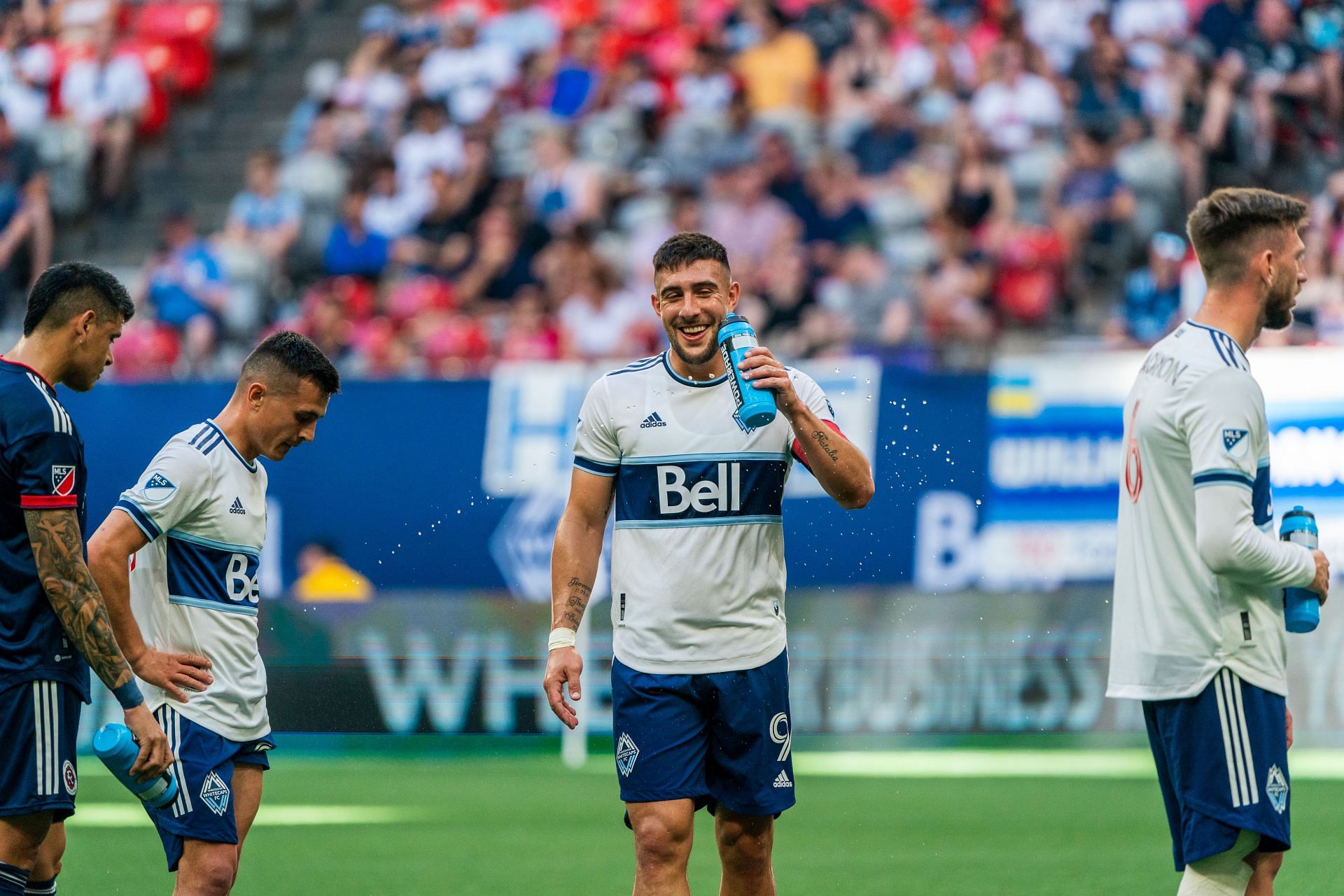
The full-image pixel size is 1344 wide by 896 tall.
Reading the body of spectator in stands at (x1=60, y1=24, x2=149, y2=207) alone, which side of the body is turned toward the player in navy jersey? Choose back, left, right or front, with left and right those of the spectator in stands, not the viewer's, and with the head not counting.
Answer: front

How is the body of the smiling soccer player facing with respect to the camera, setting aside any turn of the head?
toward the camera

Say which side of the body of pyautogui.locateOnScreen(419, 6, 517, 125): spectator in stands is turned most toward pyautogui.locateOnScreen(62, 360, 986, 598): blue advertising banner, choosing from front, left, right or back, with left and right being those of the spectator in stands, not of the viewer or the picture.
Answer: front

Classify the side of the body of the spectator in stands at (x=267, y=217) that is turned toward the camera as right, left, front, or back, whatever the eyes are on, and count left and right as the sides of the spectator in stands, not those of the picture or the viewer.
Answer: front

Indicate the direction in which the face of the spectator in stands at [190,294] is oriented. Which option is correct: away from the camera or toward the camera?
toward the camera

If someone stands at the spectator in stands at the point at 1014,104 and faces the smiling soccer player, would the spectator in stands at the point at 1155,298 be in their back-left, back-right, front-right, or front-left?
front-left

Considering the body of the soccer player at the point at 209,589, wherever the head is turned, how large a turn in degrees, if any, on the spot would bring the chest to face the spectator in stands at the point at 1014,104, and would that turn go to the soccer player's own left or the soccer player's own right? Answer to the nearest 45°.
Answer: approximately 90° to the soccer player's own left

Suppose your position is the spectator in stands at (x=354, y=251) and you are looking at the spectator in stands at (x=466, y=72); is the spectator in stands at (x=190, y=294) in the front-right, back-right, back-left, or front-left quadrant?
back-left

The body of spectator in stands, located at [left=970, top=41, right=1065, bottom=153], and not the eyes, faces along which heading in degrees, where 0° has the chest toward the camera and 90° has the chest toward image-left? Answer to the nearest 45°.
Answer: approximately 0°

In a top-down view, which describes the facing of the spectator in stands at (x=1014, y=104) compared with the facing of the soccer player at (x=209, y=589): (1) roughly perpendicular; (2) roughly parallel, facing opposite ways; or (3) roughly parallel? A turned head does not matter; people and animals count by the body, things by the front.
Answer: roughly perpendicular

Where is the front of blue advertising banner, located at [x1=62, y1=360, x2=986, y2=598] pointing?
toward the camera

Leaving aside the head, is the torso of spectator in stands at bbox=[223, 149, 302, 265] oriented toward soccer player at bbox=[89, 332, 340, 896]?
yes

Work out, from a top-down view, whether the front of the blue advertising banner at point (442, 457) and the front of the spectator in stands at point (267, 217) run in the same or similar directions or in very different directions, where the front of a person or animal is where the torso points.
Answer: same or similar directions

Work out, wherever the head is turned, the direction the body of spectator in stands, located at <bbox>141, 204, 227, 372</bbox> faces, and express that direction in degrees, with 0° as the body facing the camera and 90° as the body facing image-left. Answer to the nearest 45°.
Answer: approximately 0°

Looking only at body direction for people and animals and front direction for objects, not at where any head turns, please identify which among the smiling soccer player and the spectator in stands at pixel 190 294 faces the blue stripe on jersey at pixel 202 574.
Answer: the spectator in stands

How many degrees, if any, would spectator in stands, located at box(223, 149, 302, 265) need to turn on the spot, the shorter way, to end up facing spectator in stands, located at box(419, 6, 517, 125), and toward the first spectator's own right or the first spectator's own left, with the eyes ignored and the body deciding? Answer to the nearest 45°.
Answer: approximately 90° to the first spectator's own left

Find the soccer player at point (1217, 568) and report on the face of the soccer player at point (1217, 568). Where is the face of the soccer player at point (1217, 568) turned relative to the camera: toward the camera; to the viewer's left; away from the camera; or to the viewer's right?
to the viewer's right

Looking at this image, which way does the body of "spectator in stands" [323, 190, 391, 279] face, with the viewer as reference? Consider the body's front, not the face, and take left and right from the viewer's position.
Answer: facing the viewer

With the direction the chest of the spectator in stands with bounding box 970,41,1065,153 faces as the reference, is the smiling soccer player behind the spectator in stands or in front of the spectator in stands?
in front
